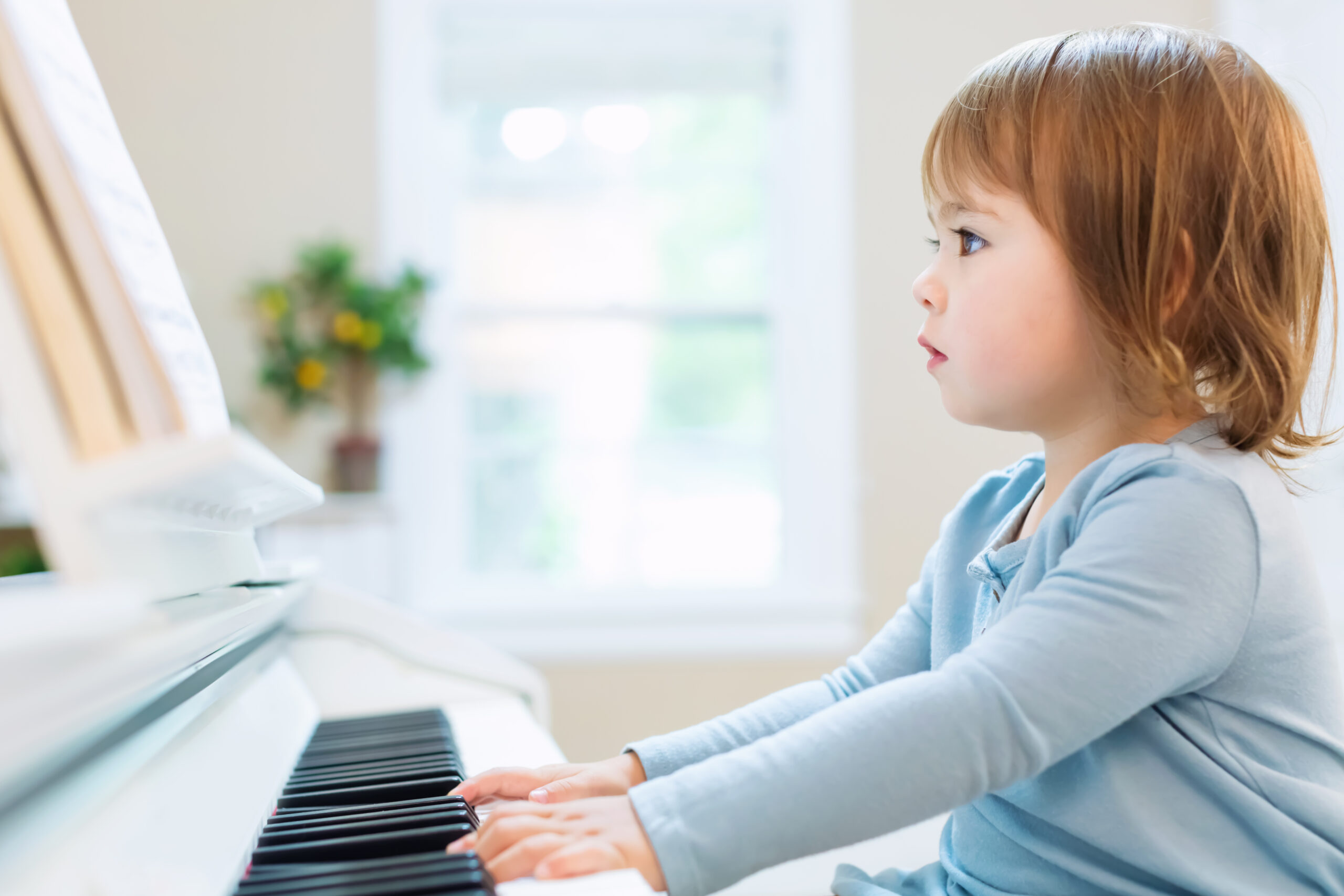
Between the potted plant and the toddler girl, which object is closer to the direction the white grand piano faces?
the toddler girl

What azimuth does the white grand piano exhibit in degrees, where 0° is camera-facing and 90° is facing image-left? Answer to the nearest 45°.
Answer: approximately 270°

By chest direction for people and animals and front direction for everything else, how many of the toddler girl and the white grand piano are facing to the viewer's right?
1

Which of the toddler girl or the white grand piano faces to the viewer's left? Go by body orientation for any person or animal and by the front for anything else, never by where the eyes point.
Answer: the toddler girl

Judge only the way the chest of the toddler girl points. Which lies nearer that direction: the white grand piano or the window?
the white grand piano

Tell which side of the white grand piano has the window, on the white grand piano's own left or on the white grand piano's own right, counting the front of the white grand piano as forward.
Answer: on the white grand piano's own left

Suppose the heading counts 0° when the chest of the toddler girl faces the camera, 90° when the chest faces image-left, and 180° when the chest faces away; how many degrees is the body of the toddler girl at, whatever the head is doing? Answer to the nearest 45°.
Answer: approximately 90°

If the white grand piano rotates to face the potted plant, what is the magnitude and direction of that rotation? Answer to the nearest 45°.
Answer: approximately 90° to its left
